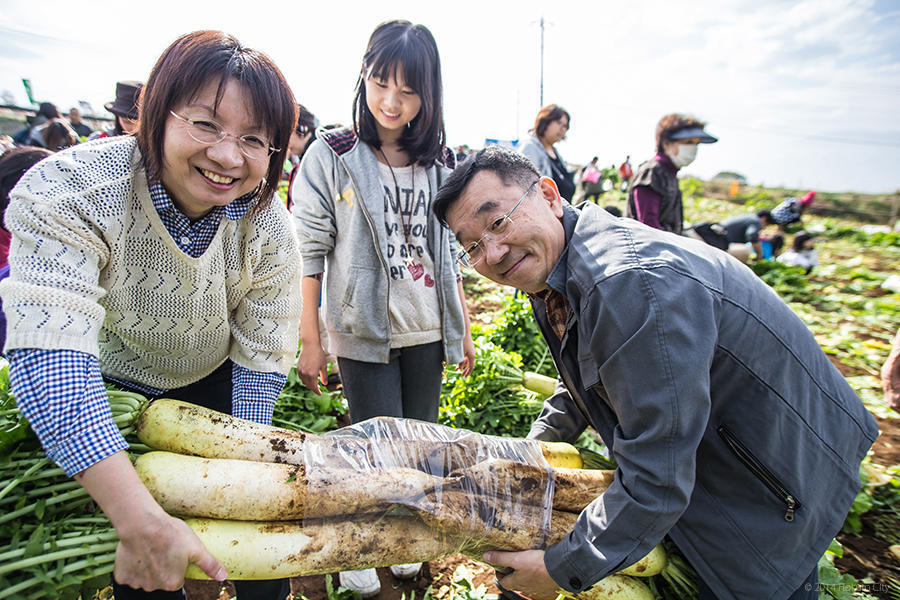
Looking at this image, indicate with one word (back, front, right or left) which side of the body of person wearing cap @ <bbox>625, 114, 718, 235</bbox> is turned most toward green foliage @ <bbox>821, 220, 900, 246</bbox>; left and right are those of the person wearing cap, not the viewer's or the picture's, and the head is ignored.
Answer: left

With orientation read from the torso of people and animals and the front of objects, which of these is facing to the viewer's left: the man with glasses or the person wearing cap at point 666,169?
the man with glasses

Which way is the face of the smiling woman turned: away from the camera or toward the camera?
toward the camera

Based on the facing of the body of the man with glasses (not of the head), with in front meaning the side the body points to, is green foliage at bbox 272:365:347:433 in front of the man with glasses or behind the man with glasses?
in front

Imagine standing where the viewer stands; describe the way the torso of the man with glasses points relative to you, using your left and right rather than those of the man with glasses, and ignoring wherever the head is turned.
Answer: facing to the left of the viewer

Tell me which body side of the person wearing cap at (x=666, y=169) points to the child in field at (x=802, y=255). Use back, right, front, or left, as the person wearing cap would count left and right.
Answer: left

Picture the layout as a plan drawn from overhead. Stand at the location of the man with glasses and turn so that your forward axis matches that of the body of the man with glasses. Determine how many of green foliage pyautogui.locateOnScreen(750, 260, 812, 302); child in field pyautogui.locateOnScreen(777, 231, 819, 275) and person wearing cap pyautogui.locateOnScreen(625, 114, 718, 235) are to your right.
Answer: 3
